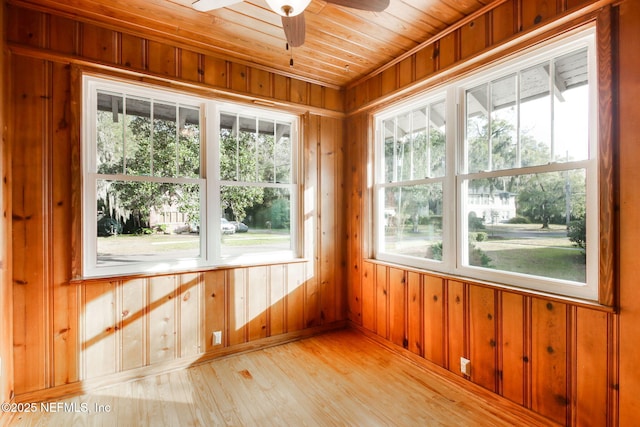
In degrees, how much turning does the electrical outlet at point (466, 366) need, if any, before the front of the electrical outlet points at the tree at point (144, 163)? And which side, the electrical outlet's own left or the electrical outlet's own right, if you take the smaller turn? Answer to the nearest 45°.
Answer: approximately 45° to the electrical outlet's own right

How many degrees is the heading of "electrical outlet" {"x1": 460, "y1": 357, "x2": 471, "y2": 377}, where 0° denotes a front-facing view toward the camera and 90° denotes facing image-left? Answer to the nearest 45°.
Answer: approximately 45°

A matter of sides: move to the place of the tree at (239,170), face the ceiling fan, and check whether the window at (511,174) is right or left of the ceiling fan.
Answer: left

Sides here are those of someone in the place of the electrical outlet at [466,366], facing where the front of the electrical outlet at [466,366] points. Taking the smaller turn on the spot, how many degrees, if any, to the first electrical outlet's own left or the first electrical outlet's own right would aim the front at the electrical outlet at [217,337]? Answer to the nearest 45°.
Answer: approximately 45° to the first electrical outlet's own right
